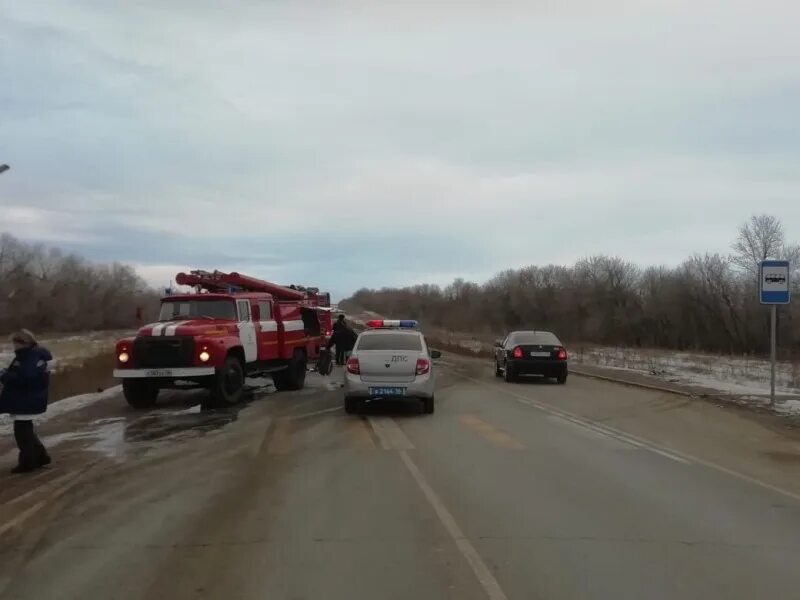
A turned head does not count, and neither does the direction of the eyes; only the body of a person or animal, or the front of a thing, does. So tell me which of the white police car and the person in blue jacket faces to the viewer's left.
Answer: the person in blue jacket

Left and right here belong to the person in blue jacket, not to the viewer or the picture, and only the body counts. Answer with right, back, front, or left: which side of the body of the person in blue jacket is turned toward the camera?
left

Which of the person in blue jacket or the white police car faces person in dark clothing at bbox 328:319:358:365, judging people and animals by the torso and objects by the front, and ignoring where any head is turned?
the white police car

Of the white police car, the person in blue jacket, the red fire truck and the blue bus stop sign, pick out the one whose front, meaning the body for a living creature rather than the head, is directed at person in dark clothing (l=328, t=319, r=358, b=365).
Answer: the white police car

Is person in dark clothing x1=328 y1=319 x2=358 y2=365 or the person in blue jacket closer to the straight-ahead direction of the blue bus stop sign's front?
the person in blue jacket

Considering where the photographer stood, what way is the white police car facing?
facing away from the viewer

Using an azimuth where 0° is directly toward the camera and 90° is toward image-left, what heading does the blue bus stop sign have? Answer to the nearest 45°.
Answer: approximately 0°
